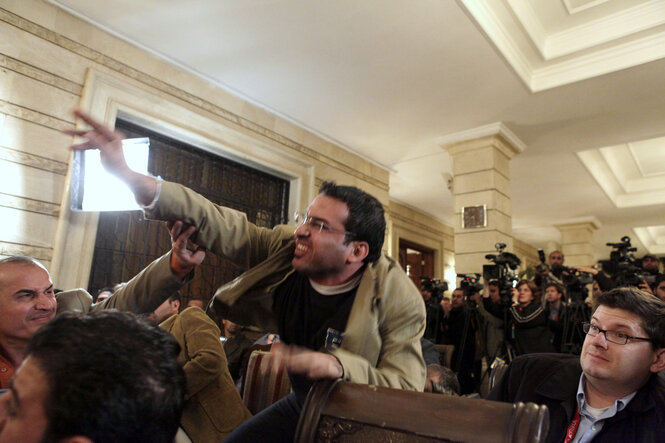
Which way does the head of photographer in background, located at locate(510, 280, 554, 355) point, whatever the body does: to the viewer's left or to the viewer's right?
to the viewer's left

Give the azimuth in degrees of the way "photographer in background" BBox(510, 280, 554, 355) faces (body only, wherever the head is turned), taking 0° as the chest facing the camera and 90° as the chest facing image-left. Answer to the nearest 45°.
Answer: approximately 45°

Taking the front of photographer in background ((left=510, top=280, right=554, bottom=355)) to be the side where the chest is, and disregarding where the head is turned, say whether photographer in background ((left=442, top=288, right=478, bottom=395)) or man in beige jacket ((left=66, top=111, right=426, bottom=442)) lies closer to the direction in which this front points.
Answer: the man in beige jacket

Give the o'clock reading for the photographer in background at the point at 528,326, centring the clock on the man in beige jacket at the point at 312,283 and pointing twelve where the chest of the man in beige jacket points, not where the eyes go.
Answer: The photographer in background is roughly at 6 o'clock from the man in beige jacket.

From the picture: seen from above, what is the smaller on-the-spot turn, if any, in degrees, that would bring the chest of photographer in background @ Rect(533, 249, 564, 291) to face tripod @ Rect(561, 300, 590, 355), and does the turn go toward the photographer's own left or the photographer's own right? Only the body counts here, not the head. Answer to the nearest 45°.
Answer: approximately 45° to the photographer's own left

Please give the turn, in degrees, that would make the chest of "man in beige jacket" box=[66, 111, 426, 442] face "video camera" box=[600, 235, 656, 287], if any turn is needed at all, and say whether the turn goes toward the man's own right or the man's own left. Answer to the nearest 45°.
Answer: approximately 180°

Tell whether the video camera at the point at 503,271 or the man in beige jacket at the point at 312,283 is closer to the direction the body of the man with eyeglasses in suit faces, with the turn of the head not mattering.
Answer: the man in beige jacket

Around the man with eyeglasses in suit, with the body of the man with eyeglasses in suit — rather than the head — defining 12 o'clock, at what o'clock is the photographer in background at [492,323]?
The photographer in background is roughly at 4 o'clock from the man with eyeglasses in suit.

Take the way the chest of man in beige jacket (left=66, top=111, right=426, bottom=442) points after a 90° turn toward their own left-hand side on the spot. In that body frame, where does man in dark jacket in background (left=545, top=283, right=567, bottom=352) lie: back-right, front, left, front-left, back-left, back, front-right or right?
left

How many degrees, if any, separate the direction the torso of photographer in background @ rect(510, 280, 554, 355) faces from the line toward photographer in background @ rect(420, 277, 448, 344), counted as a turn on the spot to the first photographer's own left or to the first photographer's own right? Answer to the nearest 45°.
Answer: approximately 90° to the first photographer's own right

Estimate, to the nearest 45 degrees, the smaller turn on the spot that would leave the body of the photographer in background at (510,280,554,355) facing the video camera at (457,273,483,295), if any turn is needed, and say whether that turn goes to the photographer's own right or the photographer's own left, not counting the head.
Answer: approximately 90° to the photographer's own right

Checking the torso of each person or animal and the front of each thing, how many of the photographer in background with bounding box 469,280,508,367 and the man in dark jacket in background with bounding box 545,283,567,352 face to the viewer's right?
0

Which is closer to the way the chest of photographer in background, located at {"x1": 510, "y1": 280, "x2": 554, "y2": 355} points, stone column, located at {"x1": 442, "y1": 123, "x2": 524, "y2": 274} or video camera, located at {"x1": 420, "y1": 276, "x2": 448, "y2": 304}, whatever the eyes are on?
the video camera
